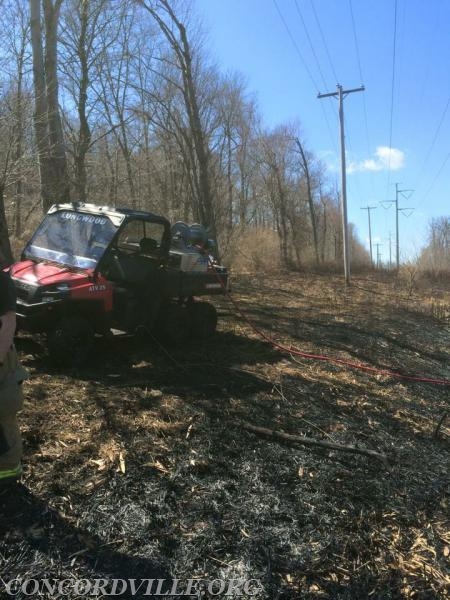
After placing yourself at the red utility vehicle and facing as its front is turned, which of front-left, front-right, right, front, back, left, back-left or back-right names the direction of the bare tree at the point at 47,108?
back-right

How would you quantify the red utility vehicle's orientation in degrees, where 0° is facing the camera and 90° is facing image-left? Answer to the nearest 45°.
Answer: approximately 45°

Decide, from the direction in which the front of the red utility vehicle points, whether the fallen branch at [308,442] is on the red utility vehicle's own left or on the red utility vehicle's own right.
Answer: on the red utility vehicle's own left
